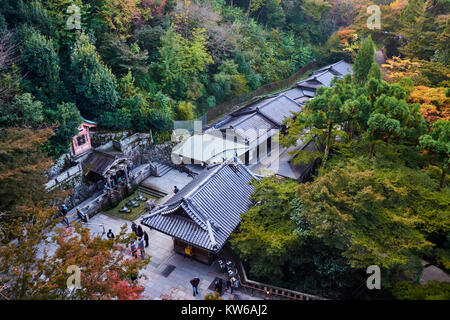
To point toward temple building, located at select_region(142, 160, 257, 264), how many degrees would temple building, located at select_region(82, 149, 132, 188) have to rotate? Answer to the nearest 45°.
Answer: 0° — it already faces it

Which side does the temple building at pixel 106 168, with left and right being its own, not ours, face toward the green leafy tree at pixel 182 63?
left

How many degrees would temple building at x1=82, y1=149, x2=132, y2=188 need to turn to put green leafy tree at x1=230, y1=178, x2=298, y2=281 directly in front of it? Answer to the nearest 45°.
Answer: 0° — it already faces it

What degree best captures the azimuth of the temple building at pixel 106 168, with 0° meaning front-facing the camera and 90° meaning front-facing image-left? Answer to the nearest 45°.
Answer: approximately 315°

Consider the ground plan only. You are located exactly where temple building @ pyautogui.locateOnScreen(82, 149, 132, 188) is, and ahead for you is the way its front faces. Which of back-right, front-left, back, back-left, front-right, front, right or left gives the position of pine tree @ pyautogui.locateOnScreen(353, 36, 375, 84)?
front-left

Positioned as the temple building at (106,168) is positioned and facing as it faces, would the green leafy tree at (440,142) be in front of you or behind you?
in front

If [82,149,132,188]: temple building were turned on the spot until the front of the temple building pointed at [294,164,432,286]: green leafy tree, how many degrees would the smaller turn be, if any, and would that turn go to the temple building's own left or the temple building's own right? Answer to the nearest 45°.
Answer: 0° — it already faces it
